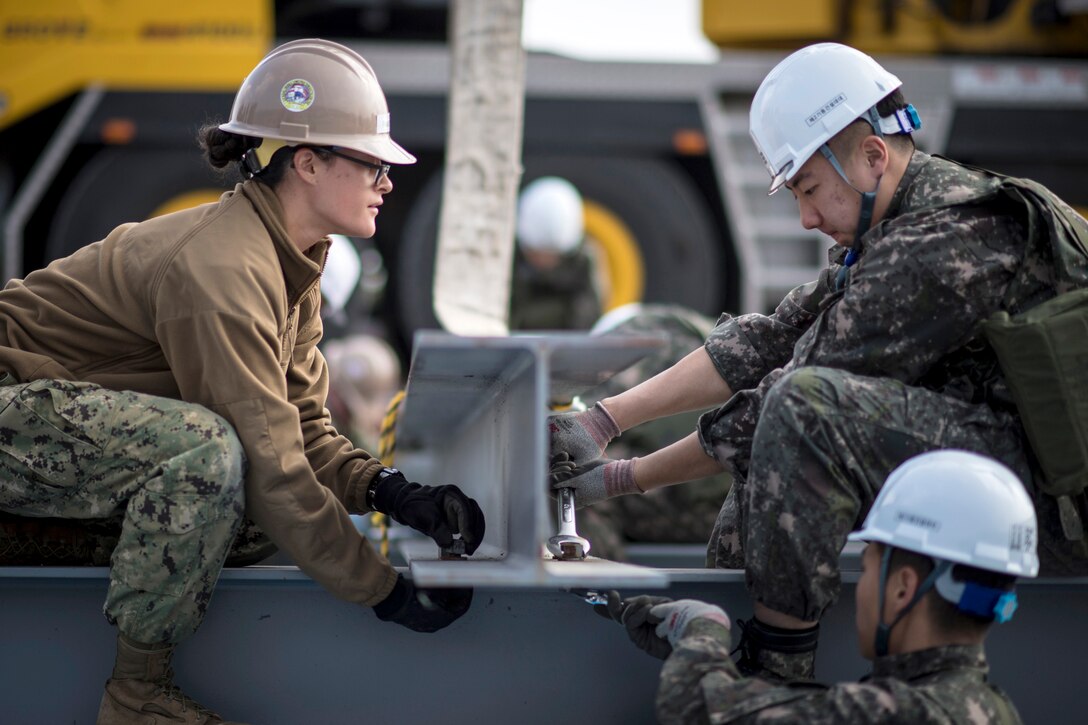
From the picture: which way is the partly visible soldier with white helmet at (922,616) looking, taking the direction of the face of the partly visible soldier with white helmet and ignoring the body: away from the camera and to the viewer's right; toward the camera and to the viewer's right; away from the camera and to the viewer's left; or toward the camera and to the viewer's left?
away from the camera and to the viewer's left

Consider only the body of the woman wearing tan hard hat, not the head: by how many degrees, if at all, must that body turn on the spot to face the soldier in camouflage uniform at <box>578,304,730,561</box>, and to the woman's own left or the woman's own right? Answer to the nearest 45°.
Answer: approximately 45° to the woman's own left

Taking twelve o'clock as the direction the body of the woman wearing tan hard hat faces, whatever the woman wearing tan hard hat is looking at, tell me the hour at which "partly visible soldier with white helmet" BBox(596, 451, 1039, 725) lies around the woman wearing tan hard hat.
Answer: The partly visible soldier with white helmet is roughly at 1 o'clock from the woman wearing tan hard hat.

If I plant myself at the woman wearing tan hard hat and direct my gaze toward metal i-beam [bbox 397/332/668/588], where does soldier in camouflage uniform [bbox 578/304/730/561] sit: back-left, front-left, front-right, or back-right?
front-left

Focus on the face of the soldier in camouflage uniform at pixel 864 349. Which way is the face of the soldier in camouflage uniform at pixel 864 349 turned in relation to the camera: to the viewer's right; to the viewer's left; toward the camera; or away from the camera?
to the viewer's left

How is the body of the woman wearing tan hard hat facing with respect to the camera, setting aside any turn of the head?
to the viewer's right

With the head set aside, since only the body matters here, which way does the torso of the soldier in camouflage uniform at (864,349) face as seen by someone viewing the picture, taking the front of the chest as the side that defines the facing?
to the viewer's left

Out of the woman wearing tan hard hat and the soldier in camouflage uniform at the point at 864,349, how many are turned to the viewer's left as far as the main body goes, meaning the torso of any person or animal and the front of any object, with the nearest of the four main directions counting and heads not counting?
1

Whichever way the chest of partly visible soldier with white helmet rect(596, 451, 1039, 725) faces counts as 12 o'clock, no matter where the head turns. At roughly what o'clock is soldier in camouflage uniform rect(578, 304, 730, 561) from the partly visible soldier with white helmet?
The soldier in camouflage uniform is roughly at 1 o'clock from the partly visible soldier with white helmet.

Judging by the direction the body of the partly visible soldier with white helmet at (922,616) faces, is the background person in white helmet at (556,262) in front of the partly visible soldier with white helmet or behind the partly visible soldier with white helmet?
in front

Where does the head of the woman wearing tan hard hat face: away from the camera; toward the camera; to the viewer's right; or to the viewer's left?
to the viewer's right

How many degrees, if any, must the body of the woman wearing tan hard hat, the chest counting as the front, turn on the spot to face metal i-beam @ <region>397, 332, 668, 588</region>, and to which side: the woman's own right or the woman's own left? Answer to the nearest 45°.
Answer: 0° — they already face it

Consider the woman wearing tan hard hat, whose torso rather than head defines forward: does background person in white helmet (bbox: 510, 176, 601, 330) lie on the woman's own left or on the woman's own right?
on the woman's own left

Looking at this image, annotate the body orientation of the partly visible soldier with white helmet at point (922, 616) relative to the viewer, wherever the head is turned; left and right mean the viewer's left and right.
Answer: facing away from the viewer and to the left of the viewer
